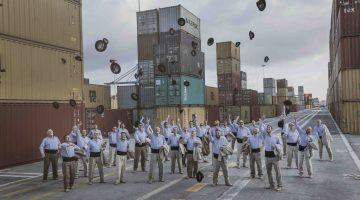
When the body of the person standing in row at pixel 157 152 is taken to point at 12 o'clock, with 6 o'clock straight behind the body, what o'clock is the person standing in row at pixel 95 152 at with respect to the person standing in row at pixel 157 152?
the person standing in row at pixel 95 152 is roughly at 3 o'clock from the person standing in row at pixel 157 152.

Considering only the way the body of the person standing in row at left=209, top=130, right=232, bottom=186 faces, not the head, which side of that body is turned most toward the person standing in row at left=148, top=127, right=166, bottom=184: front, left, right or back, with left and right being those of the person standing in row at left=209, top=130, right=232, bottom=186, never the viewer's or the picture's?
right

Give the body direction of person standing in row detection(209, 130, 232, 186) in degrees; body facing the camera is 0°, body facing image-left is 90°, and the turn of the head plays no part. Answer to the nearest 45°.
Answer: approximately 0°

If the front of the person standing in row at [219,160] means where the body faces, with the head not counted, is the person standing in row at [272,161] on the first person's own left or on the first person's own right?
on the first person's own left
